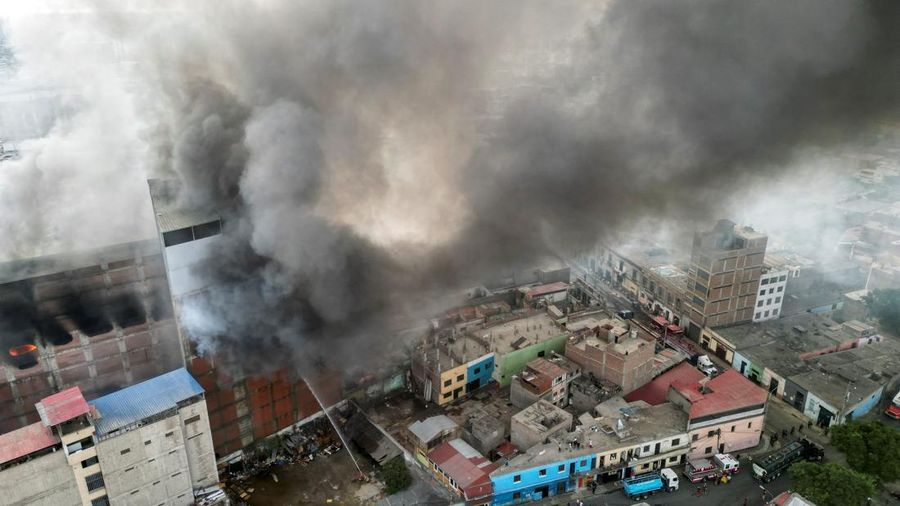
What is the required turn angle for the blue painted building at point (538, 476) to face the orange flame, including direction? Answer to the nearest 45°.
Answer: approximately 135° to its right

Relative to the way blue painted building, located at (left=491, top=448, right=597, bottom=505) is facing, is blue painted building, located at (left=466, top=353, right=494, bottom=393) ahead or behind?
behind

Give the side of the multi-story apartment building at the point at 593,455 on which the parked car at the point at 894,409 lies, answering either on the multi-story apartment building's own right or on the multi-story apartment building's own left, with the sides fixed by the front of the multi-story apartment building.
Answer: on the multi-story apartment building's own left

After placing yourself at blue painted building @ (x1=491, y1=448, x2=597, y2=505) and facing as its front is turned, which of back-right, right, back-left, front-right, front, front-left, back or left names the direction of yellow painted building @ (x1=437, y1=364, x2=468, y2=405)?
back

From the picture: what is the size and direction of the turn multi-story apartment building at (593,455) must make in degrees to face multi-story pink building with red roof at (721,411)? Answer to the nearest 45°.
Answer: approximately 90° to its left

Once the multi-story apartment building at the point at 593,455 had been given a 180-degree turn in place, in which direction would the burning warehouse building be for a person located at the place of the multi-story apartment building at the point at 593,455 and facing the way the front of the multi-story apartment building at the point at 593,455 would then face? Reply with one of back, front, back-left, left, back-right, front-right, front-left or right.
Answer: front-left

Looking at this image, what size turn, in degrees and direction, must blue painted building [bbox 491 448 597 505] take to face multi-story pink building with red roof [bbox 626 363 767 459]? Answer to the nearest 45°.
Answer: approximately 90° to its left

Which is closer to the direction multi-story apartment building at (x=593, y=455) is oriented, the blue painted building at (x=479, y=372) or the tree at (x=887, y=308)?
the tree

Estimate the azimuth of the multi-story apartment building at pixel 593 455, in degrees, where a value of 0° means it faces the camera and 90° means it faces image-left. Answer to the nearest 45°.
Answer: approximately 315°

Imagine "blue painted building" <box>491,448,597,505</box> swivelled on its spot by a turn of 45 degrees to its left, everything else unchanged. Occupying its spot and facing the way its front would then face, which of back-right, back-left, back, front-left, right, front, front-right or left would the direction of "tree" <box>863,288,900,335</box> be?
front-left

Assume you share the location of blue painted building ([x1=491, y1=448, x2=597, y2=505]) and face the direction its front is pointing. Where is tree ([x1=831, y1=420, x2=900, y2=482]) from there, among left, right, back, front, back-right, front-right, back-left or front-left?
front-left

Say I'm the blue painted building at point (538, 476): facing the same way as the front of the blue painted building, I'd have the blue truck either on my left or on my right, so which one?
on my left
